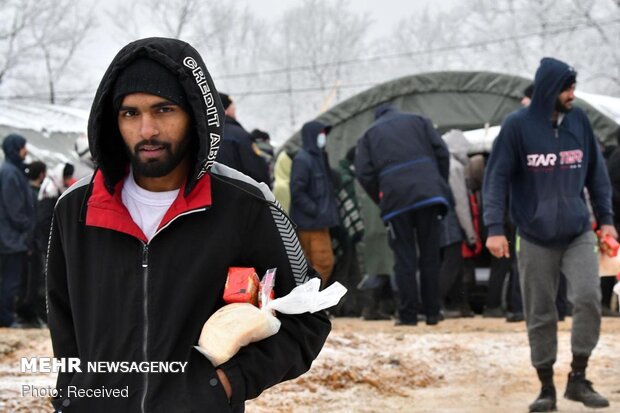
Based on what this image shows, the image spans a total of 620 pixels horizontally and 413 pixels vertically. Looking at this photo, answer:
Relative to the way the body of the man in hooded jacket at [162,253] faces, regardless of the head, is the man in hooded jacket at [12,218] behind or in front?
behind
